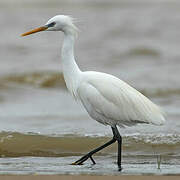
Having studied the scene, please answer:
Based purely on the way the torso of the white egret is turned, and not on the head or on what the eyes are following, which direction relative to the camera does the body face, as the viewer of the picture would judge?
to the viewer's left
